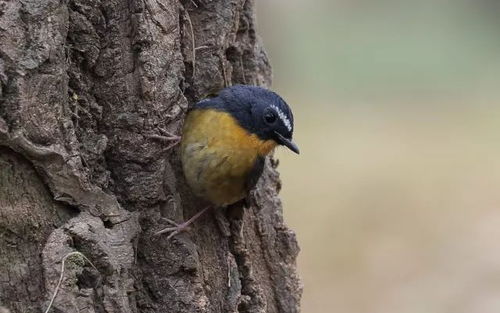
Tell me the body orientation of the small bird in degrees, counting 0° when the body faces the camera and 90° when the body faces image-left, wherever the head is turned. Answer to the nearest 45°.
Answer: approximately 315°
